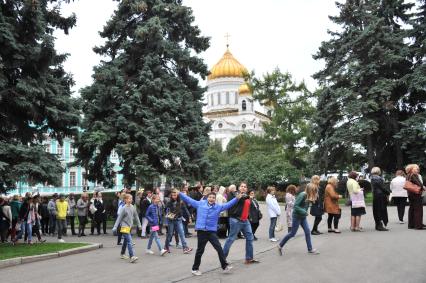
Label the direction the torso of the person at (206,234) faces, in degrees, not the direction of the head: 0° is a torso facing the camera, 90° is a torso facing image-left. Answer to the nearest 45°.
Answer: approximately 0°

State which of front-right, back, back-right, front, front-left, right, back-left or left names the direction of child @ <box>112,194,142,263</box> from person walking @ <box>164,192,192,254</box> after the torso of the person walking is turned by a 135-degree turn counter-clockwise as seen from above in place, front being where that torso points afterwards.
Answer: back-left

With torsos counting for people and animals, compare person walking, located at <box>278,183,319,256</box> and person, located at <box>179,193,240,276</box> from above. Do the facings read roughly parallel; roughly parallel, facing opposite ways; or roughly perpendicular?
roughly perpendicular

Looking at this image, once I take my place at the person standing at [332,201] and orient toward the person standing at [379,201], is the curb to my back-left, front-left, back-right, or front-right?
back-right

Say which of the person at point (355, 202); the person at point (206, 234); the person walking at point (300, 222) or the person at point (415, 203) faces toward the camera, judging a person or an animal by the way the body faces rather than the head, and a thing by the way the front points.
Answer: the person at point (206, 234)

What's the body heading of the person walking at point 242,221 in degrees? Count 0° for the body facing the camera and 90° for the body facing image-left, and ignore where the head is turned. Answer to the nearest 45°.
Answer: approximately 315°

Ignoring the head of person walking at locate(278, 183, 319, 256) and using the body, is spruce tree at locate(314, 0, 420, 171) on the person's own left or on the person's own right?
on the person's own left
